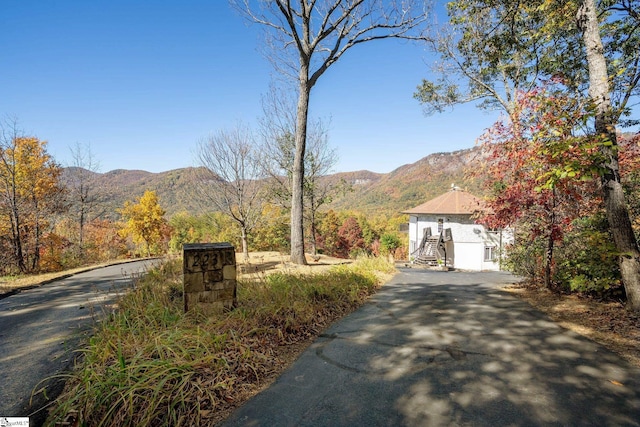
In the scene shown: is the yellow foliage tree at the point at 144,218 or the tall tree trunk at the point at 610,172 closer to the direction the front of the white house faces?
the tall tree trunk

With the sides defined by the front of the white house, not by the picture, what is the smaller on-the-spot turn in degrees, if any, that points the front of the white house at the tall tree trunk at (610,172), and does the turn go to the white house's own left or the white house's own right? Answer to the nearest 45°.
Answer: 0° — it already faces it

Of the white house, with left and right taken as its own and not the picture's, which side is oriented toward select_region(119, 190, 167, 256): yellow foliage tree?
right

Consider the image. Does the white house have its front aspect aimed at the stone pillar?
yes

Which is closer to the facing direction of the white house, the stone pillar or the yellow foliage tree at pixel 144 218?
the stone pillar

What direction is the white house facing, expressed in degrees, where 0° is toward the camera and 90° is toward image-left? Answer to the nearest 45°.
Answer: approximately 0°
